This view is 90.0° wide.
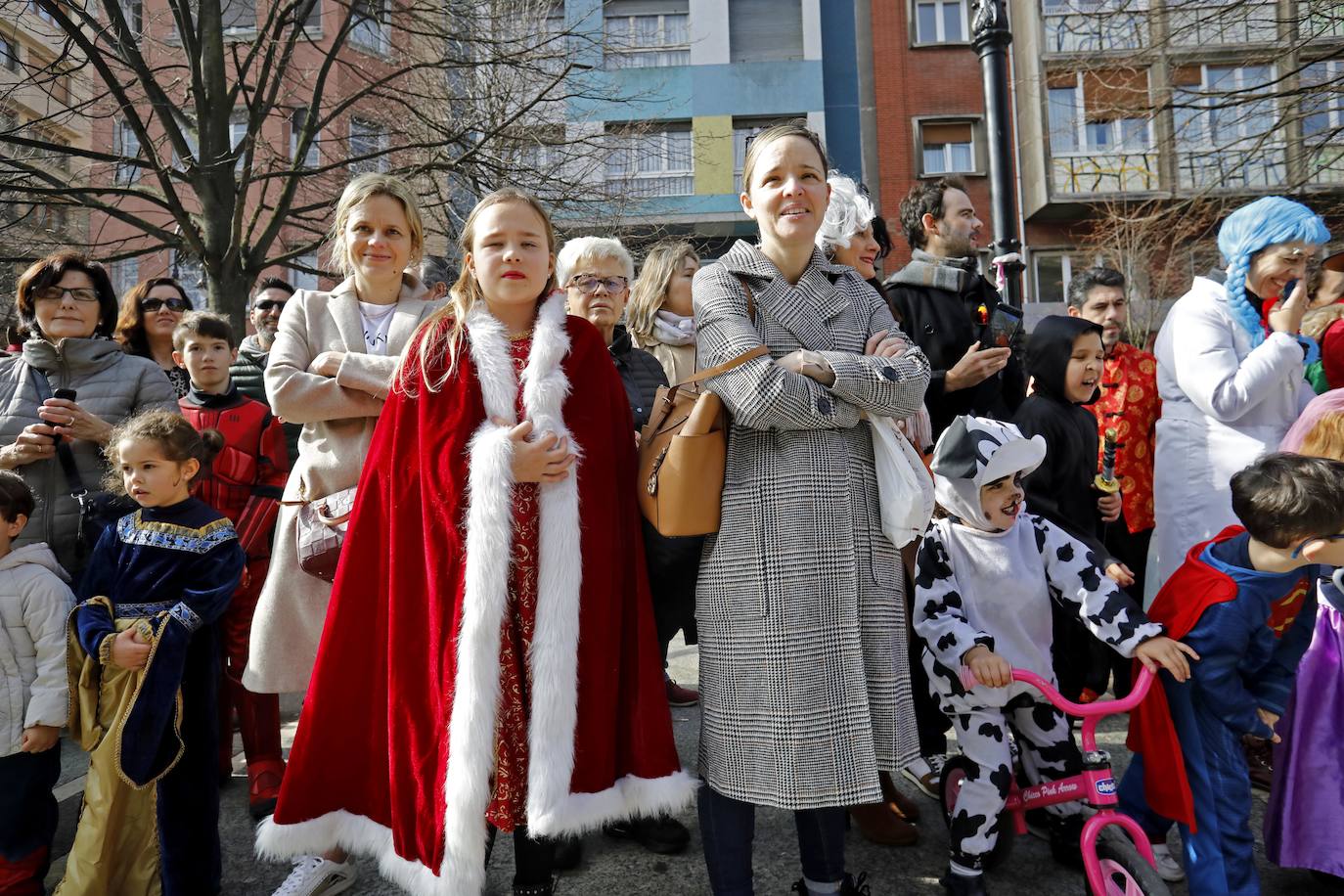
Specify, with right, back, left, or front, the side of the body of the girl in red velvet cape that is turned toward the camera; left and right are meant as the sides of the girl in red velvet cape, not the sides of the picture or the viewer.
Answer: front

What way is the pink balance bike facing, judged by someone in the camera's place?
facing the viewer and to the right of the viewer

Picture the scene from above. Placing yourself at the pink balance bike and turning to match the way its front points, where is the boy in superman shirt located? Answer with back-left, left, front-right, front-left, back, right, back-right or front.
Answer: left

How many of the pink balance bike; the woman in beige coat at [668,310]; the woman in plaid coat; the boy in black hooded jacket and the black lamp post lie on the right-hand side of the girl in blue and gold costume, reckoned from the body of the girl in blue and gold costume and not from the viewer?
0

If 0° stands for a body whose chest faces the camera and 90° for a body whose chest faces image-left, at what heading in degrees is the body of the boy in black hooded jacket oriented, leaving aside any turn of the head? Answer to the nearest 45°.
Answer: approximately 315°

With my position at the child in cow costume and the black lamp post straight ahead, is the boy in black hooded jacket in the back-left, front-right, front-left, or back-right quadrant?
front-right

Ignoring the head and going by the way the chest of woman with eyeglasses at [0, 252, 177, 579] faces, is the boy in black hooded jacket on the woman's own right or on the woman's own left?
on the woman's own left

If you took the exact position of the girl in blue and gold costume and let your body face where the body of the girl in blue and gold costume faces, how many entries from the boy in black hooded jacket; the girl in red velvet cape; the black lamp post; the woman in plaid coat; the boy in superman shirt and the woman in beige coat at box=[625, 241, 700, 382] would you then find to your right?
0

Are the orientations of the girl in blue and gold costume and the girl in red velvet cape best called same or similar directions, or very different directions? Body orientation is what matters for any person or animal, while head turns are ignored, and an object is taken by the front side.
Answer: same or similar directions

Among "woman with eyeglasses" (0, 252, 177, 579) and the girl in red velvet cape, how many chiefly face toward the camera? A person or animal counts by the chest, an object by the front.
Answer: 2

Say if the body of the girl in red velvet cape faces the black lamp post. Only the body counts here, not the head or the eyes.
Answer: no

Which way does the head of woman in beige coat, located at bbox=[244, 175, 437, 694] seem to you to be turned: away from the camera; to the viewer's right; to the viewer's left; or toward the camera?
toward the camera

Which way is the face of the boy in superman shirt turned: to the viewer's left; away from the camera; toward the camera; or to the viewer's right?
to the viewer's right

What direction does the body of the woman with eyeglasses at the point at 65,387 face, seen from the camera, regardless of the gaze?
toward the camera

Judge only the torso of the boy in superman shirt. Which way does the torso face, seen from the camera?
to the viewer's right
